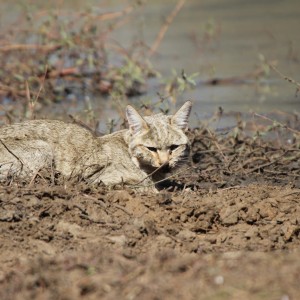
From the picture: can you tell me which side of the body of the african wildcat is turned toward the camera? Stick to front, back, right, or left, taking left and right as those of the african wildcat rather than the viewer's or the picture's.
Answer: right
